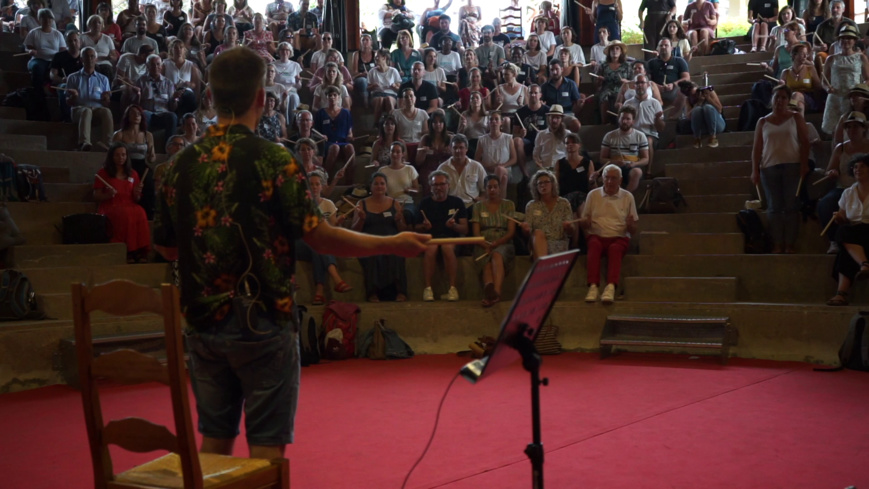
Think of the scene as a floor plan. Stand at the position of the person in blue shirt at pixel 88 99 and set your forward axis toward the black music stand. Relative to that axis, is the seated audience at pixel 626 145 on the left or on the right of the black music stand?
left

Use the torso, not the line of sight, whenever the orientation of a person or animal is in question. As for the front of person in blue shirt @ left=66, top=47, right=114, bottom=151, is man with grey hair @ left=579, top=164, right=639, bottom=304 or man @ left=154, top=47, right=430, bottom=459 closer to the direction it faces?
the man

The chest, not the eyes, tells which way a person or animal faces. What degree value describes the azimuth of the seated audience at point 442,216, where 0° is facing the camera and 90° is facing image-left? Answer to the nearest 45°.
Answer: approximately 0°

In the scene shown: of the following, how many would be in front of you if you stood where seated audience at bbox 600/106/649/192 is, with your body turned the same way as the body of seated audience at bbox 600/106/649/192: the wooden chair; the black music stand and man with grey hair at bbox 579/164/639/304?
3

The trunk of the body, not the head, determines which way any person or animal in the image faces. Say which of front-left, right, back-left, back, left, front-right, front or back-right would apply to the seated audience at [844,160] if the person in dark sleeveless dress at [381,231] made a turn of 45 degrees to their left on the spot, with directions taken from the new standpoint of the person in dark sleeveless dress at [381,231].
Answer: front-left

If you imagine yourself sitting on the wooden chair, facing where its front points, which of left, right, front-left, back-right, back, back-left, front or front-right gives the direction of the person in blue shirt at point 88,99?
front-left

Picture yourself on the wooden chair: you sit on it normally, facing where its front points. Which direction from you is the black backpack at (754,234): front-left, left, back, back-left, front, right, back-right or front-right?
front

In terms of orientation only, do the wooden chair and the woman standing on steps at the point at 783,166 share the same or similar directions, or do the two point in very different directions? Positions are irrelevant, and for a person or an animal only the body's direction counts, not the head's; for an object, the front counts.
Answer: very different directions

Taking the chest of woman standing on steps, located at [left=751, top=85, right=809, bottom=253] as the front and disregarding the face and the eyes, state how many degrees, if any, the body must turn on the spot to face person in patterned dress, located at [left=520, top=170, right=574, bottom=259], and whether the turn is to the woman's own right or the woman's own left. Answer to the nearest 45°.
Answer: approximately 45° to the woman's own right

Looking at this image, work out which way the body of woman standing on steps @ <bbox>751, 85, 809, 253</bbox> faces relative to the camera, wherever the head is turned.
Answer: toward the camera

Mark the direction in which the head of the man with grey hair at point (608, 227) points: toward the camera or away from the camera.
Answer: toward the camera

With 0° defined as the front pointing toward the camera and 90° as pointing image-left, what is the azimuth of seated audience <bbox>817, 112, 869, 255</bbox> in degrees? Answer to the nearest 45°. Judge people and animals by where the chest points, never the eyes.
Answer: approximately 45°

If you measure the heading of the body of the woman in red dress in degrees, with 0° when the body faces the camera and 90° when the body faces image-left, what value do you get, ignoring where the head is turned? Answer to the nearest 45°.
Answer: approximately 315°

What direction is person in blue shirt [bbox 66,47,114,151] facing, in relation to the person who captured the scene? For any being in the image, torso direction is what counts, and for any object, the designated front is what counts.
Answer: facing the viewer

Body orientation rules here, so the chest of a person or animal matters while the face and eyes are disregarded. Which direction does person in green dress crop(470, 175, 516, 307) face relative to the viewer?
toward the camera

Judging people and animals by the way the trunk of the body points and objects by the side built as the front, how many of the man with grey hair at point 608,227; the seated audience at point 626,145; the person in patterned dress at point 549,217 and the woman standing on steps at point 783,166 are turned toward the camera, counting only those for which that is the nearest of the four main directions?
4

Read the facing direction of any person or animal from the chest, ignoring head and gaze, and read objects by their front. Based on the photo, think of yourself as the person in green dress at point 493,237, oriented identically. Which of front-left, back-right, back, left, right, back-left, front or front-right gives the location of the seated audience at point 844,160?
left

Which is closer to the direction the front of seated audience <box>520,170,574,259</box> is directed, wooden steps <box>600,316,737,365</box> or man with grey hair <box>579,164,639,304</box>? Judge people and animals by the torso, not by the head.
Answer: the wooden steps

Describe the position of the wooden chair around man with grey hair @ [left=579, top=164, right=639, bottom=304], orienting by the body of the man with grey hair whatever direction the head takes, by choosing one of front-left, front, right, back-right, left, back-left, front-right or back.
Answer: front

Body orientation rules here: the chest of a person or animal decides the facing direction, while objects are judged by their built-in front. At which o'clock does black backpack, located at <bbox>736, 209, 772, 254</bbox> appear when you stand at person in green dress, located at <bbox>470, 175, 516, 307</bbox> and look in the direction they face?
The black backpack is roughly at 9 o'clock from the person in green dress.
